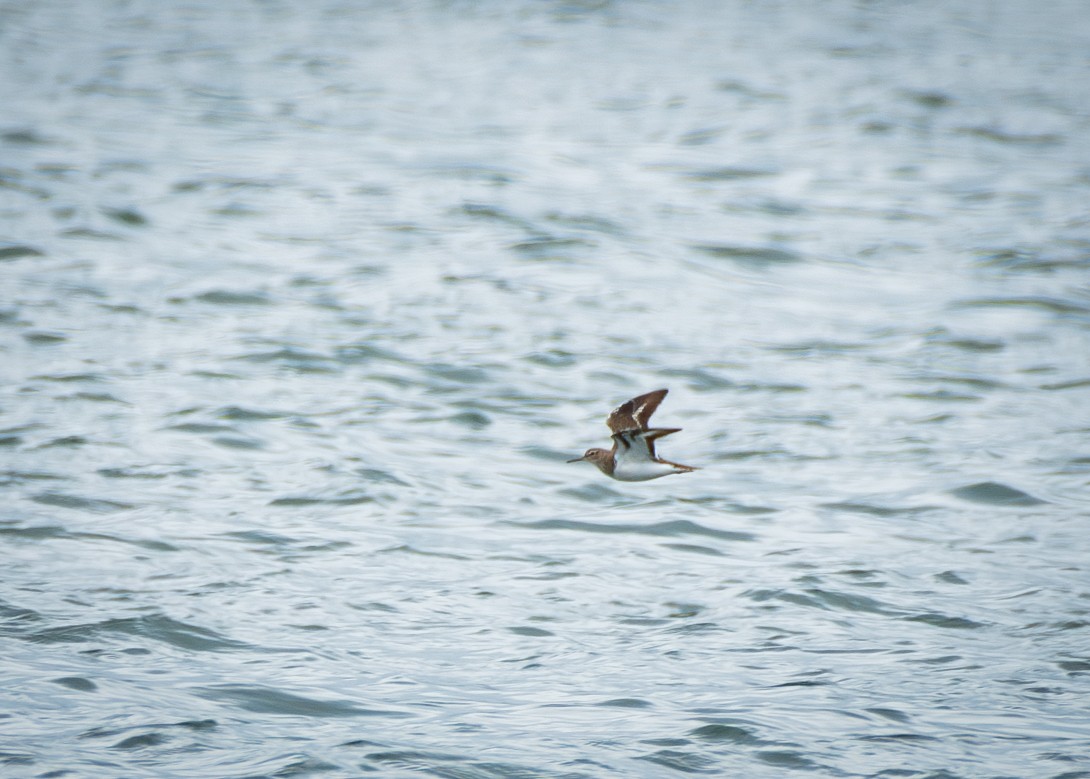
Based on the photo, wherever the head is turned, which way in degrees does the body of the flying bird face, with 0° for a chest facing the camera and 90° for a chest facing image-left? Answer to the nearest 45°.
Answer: approximately 90°
